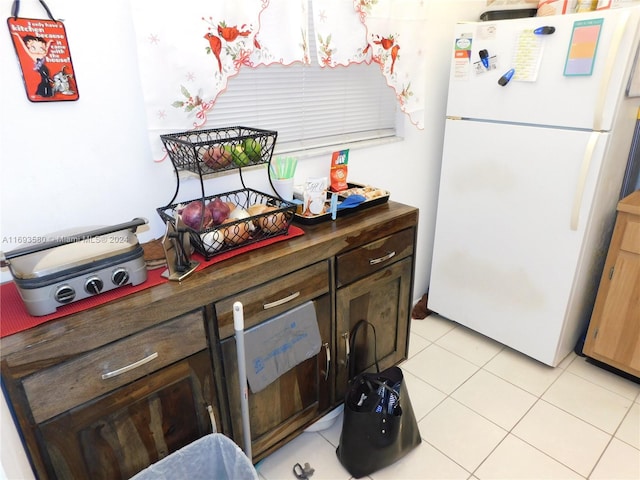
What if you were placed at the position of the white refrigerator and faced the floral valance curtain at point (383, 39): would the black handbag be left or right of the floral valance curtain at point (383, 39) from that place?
left

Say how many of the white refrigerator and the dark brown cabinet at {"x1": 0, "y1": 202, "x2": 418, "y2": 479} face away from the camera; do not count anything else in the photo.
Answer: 0

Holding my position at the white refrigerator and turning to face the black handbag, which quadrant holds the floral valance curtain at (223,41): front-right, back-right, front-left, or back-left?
front-right

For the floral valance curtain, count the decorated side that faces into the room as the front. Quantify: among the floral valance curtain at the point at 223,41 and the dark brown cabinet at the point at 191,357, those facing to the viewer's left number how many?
0

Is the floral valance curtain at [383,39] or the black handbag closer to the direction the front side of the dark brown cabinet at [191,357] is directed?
the black handbag

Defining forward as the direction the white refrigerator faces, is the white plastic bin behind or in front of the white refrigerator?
in front

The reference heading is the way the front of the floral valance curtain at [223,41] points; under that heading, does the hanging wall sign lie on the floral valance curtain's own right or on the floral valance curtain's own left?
on the floral valance curtain's own right

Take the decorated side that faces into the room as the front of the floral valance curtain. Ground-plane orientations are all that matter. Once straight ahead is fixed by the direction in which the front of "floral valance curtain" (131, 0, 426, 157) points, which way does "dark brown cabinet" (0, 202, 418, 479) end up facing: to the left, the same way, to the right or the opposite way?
the same way

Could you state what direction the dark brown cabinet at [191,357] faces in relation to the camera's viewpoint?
facing the viewer and to the right of the viewer
